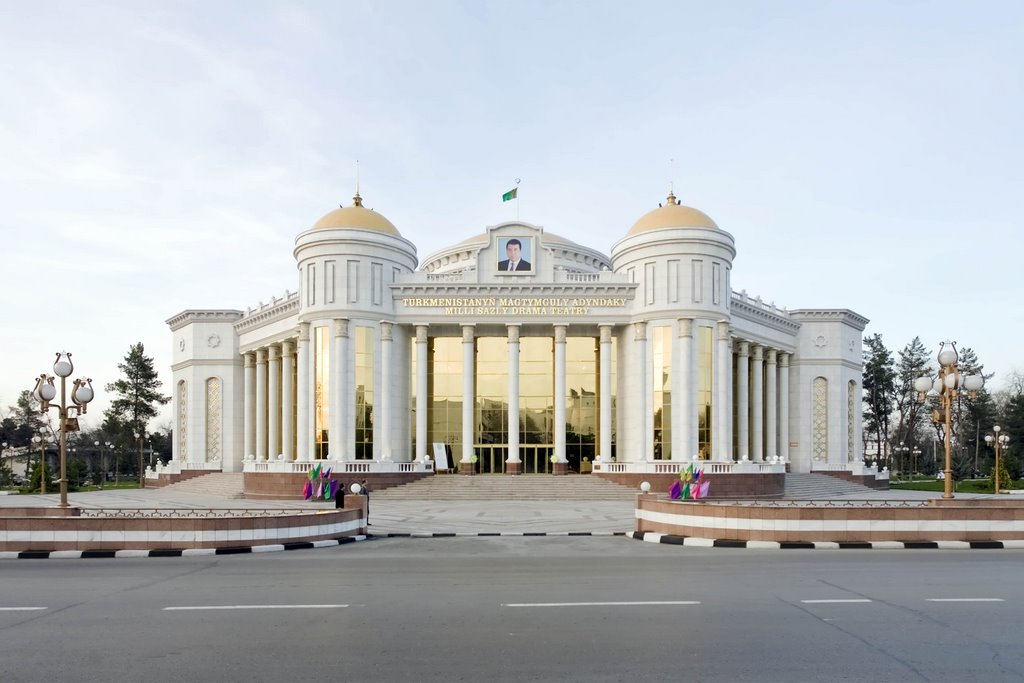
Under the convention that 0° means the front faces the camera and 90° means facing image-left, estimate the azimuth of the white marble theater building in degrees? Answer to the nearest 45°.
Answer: approximately 0°

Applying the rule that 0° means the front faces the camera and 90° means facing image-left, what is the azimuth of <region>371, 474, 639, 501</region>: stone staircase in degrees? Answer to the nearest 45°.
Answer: approximately 0°

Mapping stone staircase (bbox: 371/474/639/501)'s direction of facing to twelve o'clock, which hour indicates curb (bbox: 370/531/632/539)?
The curb is roughly at 12 o'clock from the stone staircase.

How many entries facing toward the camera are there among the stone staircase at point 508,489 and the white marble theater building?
2
